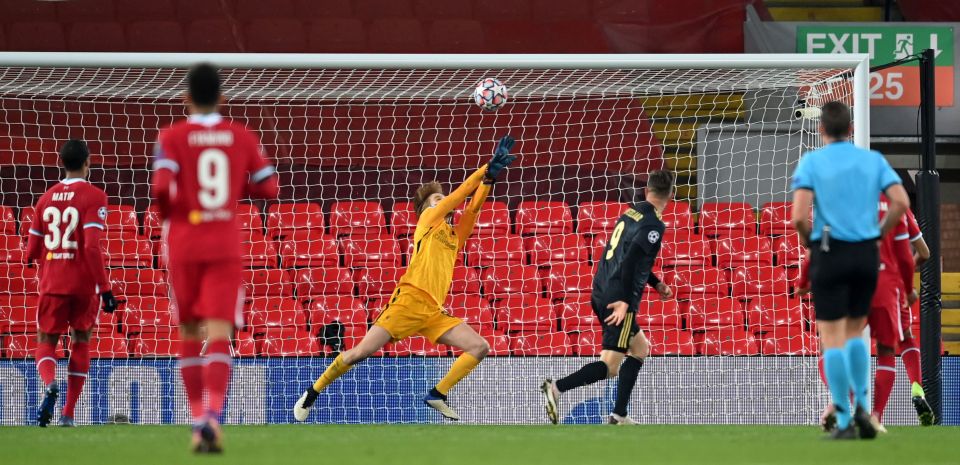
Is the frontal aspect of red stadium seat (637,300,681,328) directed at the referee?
yes

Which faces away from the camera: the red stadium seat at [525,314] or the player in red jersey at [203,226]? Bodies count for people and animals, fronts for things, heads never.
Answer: the player in red jersey

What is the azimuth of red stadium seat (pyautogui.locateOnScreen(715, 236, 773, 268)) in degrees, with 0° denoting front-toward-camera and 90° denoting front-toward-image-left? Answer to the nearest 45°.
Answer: approximately 0°

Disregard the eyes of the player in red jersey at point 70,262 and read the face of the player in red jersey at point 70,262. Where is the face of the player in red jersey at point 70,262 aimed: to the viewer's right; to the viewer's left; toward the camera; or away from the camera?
away from the camera

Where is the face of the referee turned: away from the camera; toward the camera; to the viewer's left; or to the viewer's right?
away from the camera

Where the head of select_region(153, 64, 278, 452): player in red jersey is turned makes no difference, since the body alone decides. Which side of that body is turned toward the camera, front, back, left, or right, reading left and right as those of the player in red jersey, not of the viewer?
back

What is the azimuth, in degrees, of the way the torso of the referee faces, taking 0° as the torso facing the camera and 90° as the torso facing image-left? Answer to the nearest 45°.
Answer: approximately 180°
